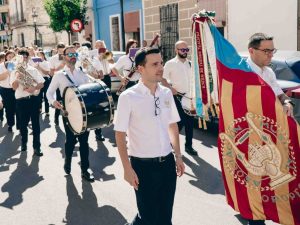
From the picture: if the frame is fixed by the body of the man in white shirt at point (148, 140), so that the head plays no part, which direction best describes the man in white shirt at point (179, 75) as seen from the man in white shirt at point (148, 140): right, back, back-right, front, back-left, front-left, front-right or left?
back-left

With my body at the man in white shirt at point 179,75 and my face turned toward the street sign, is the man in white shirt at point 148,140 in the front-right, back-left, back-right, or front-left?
back-left

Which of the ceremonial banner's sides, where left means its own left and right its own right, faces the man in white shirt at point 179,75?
back

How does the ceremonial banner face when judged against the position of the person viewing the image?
facing the viewer

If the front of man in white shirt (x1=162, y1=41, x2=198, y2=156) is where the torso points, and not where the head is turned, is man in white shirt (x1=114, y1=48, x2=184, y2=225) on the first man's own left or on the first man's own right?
on the first man's own right

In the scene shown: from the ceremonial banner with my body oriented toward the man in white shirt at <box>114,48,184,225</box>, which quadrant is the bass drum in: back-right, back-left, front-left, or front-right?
front-right

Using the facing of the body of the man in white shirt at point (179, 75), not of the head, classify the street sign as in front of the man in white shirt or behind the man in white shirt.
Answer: behind

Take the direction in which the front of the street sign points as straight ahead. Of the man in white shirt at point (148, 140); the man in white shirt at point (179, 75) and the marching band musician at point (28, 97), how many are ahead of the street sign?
3

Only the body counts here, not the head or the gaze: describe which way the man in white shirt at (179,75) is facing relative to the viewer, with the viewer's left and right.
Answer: facing the viewer and to the right of the viewer

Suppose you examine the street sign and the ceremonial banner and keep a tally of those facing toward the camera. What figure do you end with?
2

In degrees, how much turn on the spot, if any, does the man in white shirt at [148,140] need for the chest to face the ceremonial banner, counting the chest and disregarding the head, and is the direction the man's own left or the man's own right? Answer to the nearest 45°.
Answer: approximately 45° to the man's own left

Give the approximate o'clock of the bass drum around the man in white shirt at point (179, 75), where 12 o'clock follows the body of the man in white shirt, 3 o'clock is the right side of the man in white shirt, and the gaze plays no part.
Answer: The bass drum is roughly at 3 o'clock from the man in white shirt.

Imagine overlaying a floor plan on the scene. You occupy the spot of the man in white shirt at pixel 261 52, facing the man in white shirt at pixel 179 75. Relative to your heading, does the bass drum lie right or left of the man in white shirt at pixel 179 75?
left

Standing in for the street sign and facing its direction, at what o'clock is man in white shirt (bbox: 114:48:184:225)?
The man in white shirt is roughly at 12 o'clock from the street sign.
